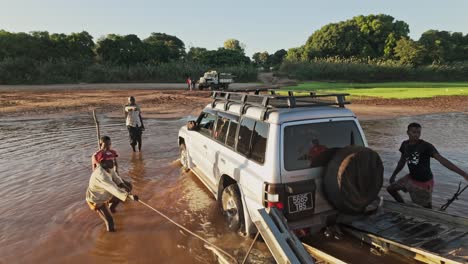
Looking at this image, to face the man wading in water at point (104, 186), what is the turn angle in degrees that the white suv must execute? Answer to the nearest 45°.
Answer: approximately 45° to its left

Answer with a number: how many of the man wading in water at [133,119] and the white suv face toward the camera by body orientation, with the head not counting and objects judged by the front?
1

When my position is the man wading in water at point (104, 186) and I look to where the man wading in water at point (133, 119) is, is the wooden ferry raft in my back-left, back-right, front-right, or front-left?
back-right

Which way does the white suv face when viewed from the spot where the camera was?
facing away from the viewer and to the left of the viewer

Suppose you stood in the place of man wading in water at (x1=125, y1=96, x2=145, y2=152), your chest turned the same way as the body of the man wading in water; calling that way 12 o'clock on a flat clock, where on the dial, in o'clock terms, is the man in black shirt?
The man in black shirt is roughly at 11 o'clock from the man wading in water.

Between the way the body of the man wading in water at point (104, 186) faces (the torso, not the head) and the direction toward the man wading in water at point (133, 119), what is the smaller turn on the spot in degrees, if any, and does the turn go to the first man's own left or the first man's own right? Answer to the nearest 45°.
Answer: approximately 135° to the first man's own left

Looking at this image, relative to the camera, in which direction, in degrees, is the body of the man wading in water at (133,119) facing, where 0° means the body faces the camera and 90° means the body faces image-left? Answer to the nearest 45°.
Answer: approximately 0°

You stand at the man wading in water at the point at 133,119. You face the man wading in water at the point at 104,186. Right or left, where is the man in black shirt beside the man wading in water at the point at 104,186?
left

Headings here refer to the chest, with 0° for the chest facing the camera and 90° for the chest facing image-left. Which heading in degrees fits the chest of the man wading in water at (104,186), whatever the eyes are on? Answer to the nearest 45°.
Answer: approximately 315°

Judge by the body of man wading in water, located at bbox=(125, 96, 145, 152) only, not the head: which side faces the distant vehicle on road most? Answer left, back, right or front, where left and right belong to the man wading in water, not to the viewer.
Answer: back
